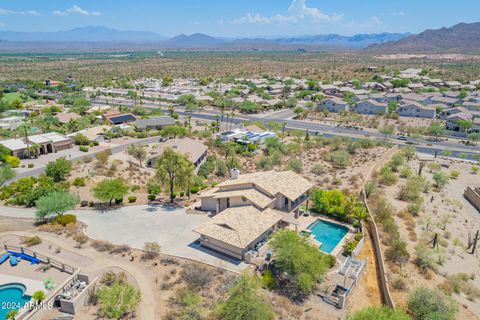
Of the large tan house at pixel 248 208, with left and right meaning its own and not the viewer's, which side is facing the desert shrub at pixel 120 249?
front

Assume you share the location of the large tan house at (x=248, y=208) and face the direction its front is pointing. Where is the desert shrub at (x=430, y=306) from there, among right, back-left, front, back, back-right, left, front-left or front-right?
left

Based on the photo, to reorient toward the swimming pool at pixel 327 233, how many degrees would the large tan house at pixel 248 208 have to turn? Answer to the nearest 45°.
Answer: approximately 135° to its left

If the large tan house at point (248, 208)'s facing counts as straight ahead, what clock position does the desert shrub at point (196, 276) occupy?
The desert shrub is roughly at 11 o'clock from the large tan house.

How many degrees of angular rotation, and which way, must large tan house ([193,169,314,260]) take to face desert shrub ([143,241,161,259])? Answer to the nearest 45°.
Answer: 0° — it already faces it

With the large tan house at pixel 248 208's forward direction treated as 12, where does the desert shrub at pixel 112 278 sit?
The desert shrub is roughly at 12 o'clock from the large tan house.

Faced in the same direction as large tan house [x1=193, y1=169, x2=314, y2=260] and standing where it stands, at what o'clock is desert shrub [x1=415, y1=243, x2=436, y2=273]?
The desert shrub is roughly at 8 o'clock from the large tan house.

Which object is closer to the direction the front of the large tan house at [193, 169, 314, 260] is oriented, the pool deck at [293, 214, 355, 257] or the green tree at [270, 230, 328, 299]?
the green tree

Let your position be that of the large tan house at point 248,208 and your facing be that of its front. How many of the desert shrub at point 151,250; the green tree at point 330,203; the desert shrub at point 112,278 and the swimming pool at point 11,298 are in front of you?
3

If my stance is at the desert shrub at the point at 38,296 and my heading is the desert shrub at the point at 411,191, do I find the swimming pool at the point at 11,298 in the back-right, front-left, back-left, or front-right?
back-left

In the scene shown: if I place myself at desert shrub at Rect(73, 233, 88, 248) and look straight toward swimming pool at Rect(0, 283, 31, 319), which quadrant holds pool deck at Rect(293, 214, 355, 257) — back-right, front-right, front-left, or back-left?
back-left

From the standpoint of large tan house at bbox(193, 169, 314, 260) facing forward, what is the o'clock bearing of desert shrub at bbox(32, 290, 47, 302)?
The desert shrub is roughly at 12 o'clock from the large tan house.

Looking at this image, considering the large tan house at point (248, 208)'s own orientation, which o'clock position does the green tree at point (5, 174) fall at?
The green tree is roughly at 2 o'clock from the large tan house.

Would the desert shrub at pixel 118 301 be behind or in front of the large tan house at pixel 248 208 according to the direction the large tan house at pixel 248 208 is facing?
in front

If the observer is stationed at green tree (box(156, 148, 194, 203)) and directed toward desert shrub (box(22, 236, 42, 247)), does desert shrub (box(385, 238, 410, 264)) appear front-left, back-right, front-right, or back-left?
back-left

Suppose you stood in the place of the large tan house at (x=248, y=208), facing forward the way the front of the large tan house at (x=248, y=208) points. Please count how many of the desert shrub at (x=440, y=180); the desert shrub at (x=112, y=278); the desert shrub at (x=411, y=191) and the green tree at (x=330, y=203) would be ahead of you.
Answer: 1
